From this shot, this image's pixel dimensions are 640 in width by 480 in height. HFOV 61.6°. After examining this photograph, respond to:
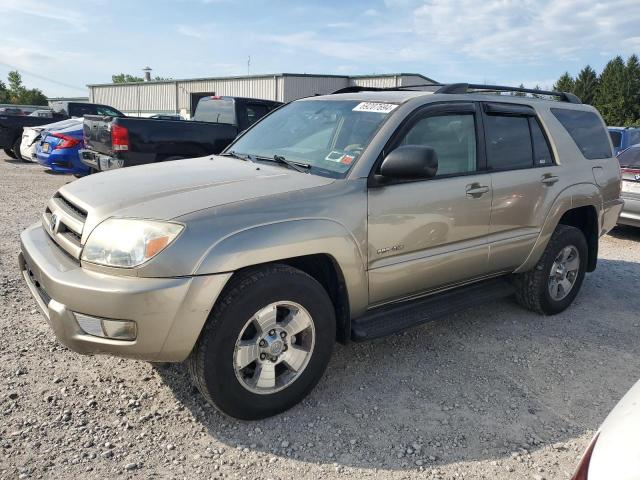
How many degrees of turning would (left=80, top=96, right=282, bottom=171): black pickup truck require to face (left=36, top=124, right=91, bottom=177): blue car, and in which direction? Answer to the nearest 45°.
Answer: approximately 90° to its left

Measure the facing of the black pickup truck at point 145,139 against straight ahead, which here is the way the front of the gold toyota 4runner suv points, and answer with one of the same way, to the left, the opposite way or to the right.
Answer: the opposite way

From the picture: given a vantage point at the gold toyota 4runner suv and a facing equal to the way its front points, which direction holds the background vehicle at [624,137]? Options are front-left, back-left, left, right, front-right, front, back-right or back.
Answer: back

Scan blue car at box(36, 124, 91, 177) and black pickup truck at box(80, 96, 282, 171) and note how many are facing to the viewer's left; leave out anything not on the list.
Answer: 0

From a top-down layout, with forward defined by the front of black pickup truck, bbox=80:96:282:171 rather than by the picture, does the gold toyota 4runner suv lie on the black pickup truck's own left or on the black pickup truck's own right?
on the black pickup truck's own right

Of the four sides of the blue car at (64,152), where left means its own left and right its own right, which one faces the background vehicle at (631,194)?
right

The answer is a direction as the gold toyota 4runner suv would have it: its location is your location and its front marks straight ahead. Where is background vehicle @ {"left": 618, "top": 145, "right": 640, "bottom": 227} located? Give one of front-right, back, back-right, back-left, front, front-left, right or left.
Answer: back

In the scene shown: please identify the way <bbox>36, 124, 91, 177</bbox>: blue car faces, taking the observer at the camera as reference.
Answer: facing away from the viewer and to the right of the viewer

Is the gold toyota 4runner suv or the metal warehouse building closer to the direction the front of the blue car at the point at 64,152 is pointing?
the metal warehouse building

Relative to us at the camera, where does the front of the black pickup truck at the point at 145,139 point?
facing away from the viewer and to the right of the viewer

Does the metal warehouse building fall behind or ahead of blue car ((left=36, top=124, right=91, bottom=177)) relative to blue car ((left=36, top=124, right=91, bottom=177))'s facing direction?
ahead

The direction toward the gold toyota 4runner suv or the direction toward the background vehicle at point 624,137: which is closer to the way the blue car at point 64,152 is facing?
the background vehicle

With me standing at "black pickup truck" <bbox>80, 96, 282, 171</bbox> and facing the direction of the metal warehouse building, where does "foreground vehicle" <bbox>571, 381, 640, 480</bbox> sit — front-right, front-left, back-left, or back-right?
back-right
